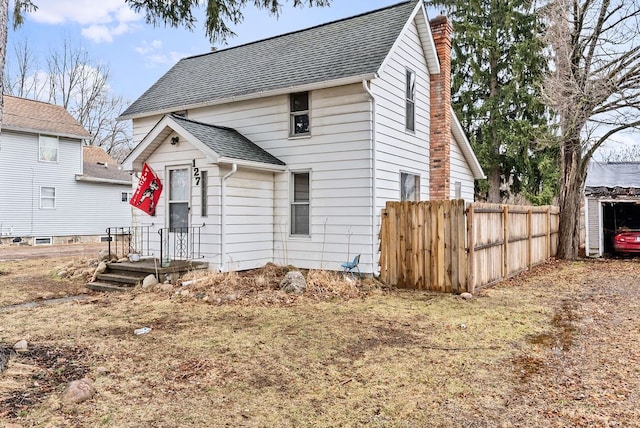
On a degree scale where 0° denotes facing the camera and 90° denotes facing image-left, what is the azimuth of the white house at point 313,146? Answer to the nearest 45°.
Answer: approximately 45°

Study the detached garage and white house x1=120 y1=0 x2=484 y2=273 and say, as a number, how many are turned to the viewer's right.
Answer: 0

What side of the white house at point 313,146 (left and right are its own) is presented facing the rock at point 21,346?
front

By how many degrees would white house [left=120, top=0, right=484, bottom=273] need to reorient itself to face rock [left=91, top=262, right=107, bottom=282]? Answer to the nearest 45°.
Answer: approximately 45° to its right

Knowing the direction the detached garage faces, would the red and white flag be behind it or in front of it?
in front

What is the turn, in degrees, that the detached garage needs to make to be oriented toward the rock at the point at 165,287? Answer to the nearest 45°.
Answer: approximately 45° to its right

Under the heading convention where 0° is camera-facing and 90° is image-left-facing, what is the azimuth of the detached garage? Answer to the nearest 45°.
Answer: approximately 0°

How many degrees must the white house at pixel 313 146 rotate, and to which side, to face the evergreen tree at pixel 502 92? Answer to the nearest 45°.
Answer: approximately 180°

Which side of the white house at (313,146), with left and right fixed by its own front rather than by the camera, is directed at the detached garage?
back

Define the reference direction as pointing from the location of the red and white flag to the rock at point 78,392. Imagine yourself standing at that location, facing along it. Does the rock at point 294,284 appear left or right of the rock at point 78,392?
left
